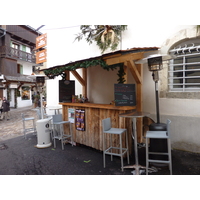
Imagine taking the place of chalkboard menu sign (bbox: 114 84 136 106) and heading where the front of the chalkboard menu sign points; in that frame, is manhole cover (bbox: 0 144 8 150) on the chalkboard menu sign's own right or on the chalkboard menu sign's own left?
on the chalkboard menu sign's own right

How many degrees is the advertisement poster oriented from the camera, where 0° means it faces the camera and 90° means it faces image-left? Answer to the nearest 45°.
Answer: approximately 45°

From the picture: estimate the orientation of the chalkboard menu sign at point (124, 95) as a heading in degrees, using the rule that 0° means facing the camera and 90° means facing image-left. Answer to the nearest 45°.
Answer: approximately 0°

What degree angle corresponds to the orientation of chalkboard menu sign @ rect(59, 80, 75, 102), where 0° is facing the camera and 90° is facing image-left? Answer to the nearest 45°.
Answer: approximately 0°

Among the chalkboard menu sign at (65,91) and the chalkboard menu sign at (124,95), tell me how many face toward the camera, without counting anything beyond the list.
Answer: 2

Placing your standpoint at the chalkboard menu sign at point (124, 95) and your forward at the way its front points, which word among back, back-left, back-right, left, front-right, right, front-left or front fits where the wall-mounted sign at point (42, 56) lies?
back-right
